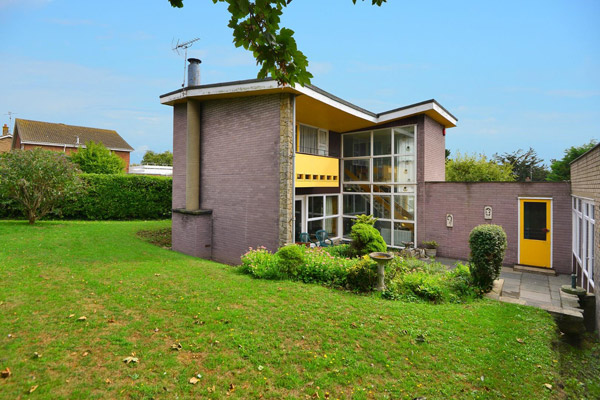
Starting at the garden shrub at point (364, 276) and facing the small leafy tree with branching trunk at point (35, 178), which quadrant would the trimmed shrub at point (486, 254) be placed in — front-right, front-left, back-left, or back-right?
back-right

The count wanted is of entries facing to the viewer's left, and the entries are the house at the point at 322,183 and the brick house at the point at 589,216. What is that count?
1

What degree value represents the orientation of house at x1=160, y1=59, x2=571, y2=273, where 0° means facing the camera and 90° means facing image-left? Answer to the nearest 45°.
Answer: approximately 315°

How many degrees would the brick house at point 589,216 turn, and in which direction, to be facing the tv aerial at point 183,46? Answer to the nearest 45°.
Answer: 0° — it already faces it

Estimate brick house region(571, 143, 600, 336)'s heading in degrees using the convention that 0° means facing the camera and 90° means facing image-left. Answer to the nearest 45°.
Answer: approximately 90°

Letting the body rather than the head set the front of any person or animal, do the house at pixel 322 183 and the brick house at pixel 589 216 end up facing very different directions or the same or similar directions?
very different directions
